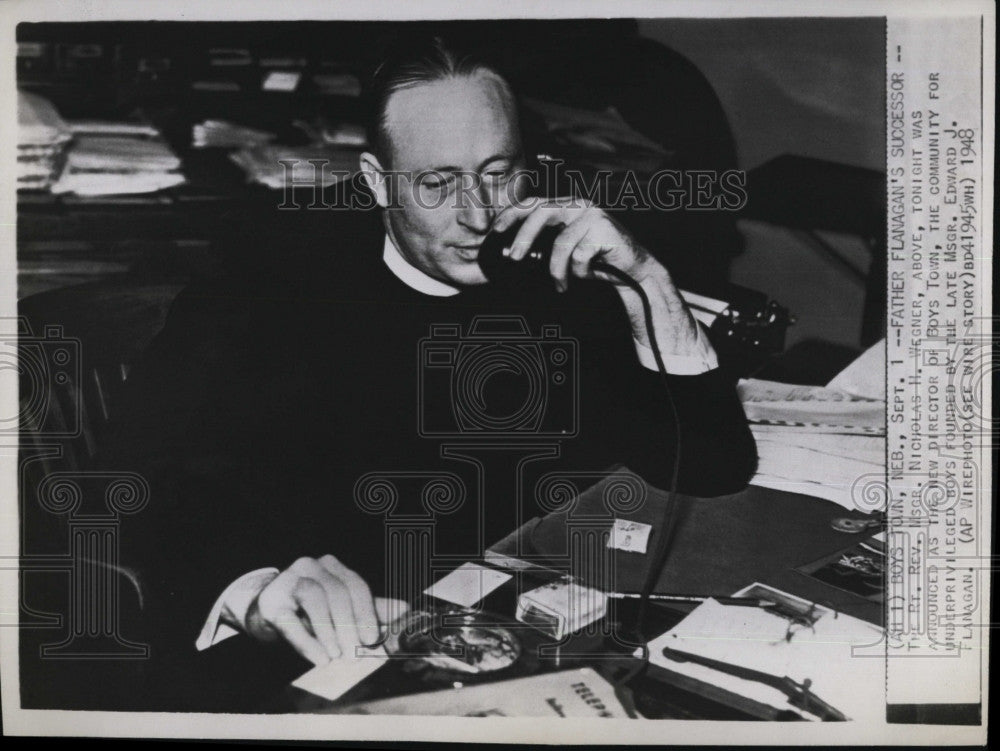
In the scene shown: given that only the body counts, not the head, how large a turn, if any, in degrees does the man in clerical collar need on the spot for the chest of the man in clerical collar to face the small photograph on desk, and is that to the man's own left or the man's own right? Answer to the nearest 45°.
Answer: approximately 45° to the man's own left

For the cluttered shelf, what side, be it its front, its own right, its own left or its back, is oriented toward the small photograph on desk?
front

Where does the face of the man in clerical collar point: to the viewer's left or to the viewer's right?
to the viewer's right

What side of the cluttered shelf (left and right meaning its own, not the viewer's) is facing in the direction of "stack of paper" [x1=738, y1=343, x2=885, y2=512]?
front
